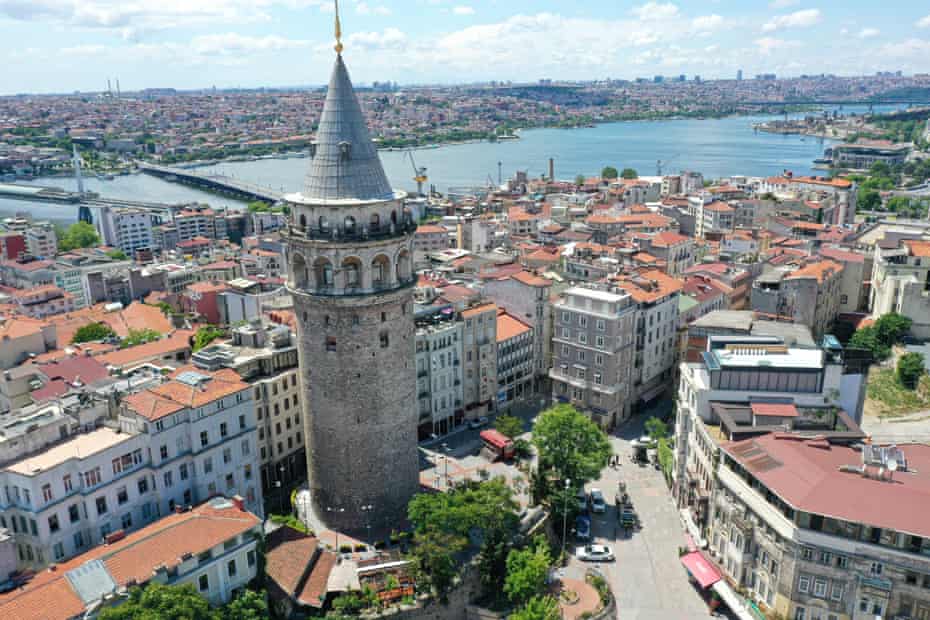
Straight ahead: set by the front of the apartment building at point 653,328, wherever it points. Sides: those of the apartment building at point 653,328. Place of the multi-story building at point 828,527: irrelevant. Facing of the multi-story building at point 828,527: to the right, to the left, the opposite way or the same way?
to the right

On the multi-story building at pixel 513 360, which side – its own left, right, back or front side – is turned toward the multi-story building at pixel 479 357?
right

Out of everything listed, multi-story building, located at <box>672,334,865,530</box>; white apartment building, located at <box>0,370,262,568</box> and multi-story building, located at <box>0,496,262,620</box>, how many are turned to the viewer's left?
1

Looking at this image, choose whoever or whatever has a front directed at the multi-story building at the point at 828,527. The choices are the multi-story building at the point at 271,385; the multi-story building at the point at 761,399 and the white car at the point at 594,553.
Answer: the multi-story building at the point at 271,385

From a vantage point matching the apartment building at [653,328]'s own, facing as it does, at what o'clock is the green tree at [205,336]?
The green tree is roughly at 4 o'clock from the apartment building.

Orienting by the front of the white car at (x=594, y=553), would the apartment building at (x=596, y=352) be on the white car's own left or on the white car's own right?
on the white car's own right

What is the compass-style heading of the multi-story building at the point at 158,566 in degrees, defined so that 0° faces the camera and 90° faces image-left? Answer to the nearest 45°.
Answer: approximately 315°

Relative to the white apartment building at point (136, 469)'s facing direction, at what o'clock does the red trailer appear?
The red trailer is roughly at 10 o'clock from the white apartment building.

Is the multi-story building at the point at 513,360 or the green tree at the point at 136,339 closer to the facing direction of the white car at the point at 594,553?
the green tree

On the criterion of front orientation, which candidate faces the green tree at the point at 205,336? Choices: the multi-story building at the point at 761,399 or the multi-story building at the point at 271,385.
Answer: the multi-story building at the point at 761,399

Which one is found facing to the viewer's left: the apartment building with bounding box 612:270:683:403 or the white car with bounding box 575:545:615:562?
the white car

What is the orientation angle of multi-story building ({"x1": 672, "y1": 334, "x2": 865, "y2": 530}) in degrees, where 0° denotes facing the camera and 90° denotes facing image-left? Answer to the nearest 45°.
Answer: approximately 90°

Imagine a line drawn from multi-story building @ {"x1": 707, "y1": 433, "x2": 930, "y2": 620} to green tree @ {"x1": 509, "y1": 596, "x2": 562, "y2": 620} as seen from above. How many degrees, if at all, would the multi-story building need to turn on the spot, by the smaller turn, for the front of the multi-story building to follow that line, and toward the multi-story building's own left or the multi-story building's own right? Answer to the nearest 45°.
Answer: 0° — it already faces it

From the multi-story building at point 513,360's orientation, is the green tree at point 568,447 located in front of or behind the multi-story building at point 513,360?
in front

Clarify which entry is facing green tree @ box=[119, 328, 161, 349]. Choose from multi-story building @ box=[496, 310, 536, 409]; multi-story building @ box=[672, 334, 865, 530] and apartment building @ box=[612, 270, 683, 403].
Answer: multi-story building @ box=[672, 334, 865, 530]

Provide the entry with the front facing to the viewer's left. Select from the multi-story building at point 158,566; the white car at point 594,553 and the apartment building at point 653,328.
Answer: the white car
